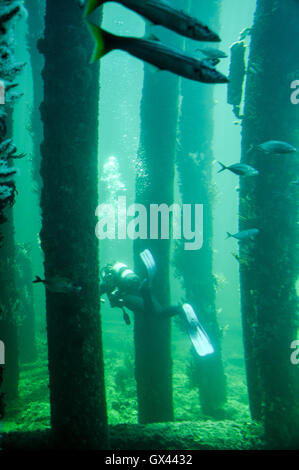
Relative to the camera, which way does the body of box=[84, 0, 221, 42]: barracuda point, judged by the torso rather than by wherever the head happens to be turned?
to the viewer's right

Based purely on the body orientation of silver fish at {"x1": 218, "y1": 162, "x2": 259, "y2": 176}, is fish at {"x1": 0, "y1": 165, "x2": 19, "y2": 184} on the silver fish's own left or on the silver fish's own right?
on the silver fish's own right
